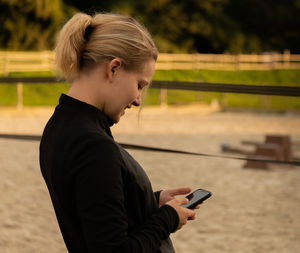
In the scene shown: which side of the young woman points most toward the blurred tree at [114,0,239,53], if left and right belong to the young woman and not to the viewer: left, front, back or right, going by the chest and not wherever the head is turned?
left

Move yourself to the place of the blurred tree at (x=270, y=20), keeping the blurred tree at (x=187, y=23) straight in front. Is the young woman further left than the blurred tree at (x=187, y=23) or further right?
left

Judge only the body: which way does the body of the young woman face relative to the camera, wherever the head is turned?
to the viewer's right

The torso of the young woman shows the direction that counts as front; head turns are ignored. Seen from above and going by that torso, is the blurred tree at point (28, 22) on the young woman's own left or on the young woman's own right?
on the young woman's own left

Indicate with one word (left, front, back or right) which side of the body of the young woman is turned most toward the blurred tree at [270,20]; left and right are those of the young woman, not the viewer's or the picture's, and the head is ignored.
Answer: left
